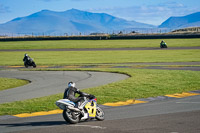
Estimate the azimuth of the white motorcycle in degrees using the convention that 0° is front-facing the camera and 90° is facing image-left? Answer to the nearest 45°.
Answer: approximately 225°
